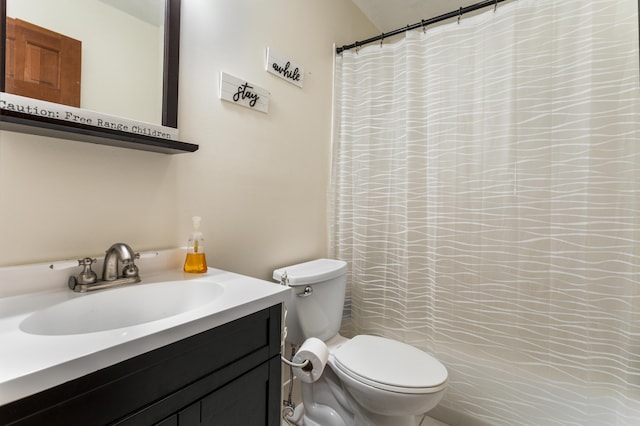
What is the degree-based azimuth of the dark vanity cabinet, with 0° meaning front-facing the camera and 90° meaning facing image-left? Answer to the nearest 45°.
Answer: approximately 315°

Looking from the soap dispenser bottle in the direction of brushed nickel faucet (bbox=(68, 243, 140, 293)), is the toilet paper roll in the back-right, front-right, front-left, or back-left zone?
back-left

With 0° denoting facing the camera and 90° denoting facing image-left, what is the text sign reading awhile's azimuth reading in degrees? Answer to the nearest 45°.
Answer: approximately 315°

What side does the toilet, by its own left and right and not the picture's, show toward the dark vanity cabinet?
right
